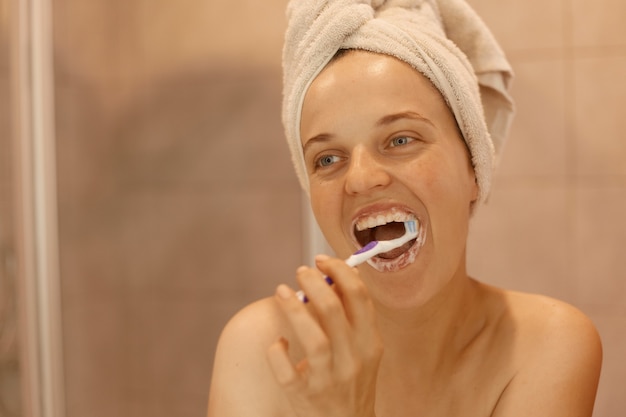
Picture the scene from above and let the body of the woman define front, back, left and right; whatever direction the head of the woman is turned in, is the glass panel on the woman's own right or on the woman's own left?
on the woman's own right

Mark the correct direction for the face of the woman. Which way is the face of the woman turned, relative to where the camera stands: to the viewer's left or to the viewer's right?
to the viewer's left

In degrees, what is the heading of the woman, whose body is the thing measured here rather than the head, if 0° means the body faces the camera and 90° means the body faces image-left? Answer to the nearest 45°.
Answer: approximately 0°
